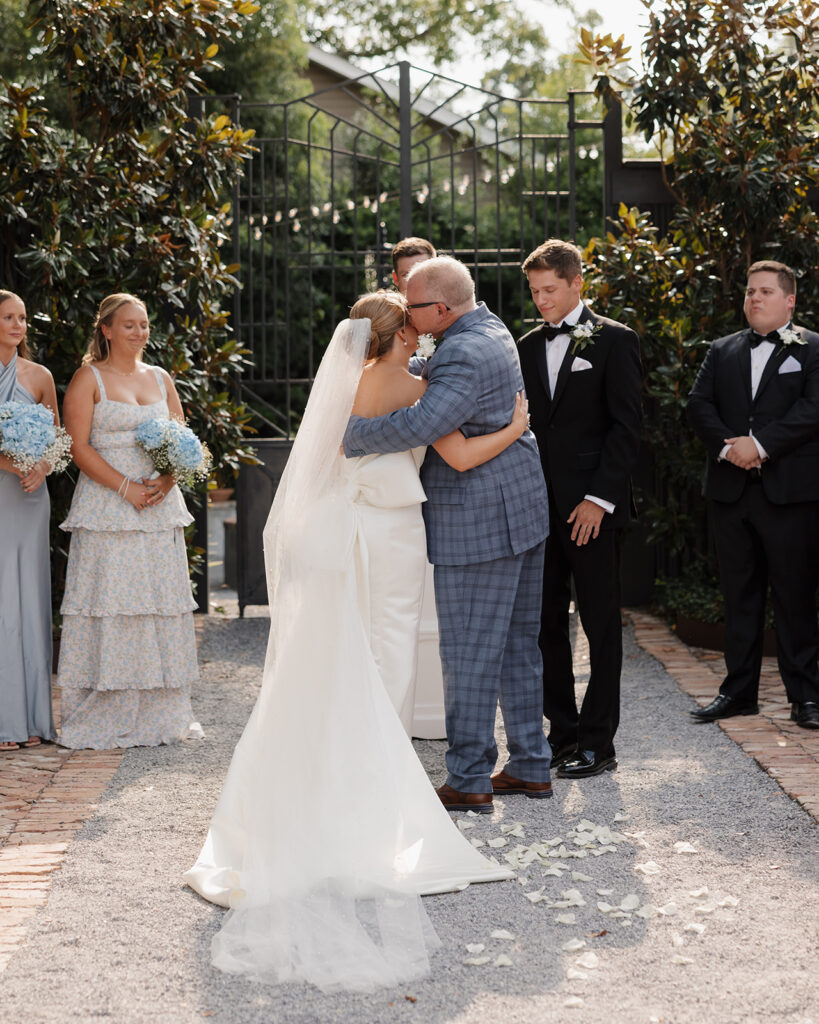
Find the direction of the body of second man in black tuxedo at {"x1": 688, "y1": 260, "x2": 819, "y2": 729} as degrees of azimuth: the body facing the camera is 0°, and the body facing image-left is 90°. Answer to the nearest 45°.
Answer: approximately 45°

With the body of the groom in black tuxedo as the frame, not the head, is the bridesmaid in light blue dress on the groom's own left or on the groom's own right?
on the groom's own right

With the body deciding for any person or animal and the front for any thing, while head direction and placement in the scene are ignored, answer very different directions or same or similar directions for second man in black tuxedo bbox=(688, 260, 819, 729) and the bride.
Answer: very different directions

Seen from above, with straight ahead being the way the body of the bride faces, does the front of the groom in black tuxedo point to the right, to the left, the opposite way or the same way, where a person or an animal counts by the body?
the opposite way

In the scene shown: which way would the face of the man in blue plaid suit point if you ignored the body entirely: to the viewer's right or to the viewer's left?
to the viewer's left

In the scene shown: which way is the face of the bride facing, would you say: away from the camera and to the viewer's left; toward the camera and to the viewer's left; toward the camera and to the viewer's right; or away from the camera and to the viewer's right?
away from the camera and to the viewer's right

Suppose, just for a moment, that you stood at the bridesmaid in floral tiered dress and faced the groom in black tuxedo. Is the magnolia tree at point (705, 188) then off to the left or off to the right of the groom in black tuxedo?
left
